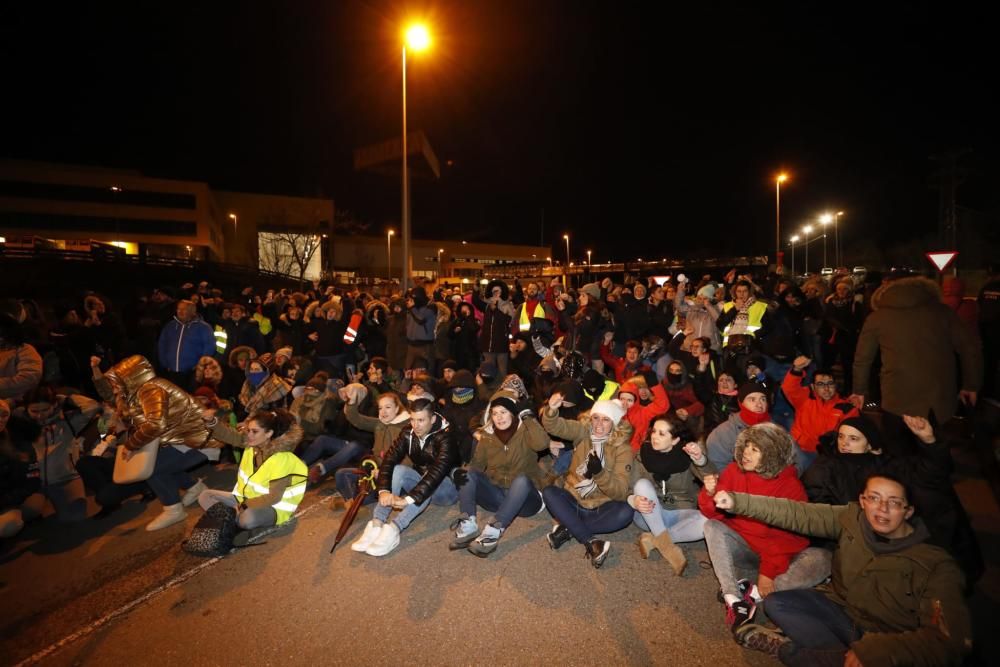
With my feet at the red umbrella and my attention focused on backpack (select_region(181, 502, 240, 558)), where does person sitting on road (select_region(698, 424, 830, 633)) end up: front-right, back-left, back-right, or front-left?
back-left

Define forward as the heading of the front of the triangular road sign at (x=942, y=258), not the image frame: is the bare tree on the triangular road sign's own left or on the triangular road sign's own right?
on the triangular road sign's own right

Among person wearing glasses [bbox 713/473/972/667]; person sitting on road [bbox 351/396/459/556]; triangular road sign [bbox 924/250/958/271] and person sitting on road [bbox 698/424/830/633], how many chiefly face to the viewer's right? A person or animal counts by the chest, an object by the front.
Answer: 0

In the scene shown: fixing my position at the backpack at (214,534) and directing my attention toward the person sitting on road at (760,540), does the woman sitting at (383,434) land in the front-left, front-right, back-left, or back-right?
front-left

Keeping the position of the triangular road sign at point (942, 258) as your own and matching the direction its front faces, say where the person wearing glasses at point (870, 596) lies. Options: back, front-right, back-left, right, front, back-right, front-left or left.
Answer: front

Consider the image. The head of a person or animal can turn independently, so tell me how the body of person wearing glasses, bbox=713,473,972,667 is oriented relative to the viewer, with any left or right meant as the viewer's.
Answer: facing the viewer and to the left of the viewer

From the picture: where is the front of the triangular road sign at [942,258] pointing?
toward the camera

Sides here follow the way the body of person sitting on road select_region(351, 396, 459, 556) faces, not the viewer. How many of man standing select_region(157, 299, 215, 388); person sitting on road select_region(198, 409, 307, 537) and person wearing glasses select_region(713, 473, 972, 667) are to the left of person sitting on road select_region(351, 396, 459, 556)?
1

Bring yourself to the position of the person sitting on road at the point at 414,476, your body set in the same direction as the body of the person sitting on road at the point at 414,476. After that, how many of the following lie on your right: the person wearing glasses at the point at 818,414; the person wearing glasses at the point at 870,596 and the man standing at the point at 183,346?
1

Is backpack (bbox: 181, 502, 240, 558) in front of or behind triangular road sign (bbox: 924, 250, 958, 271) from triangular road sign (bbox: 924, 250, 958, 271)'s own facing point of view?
in front

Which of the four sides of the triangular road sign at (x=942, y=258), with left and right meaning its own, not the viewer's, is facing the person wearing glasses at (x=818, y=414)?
front

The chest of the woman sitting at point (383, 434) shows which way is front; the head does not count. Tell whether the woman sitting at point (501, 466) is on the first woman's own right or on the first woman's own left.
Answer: on the first woman's own left

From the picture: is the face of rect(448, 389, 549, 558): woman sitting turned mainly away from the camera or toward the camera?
toward the camera

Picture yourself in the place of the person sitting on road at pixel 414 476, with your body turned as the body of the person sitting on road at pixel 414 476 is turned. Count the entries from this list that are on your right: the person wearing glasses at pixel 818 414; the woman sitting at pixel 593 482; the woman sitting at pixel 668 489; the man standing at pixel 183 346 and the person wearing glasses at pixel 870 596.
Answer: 1

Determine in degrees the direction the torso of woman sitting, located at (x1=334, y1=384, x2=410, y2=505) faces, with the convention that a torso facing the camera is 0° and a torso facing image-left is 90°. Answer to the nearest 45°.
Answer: approximately 45°

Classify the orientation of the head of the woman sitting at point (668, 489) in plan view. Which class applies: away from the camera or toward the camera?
toward the camera

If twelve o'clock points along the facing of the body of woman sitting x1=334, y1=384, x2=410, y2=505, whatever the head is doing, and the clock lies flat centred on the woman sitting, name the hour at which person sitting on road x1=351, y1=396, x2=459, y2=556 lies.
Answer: The person sitting on road is roughly at 10 o'clock from the woman sitting.
